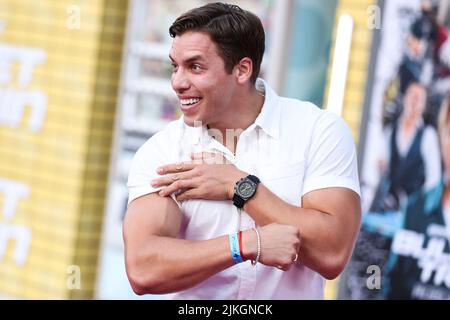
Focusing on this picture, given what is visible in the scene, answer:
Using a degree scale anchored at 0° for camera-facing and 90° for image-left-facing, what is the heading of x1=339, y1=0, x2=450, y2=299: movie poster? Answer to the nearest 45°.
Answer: approximately 0°

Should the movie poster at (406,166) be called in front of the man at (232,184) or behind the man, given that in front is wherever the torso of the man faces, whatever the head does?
behind

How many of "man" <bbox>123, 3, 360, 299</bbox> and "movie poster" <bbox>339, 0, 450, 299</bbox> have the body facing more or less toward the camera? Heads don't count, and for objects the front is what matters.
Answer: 2

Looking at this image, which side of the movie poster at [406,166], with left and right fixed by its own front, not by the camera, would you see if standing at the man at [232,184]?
front
